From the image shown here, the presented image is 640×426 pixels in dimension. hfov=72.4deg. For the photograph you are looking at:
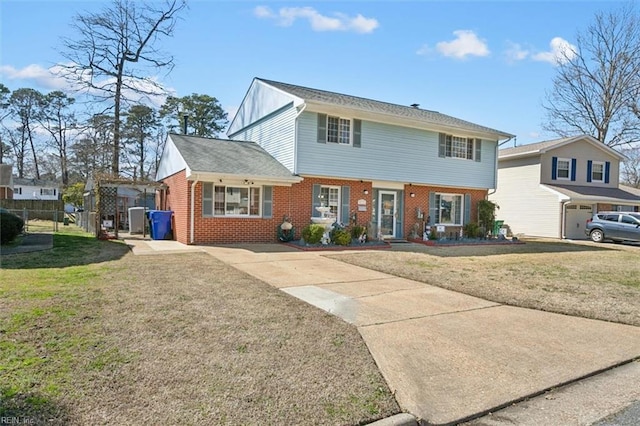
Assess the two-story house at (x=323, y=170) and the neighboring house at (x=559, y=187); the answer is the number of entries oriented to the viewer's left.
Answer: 0

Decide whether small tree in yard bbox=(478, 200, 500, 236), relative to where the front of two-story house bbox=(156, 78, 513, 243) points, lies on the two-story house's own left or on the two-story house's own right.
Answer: on the two-story house's own left

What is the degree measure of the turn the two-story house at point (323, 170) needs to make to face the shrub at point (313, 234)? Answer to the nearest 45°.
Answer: approximately 45° to its right

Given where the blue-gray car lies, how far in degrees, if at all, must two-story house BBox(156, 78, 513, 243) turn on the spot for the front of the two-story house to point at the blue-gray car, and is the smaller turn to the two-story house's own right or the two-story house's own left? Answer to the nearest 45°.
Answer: approximately 45° to the two-story house's own left

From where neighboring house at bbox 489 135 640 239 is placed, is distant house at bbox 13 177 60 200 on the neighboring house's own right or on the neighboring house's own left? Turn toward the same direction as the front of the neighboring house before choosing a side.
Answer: on the neighboring house's own right

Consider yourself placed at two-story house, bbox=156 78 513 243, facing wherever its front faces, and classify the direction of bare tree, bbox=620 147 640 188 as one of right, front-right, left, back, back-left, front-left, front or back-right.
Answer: left

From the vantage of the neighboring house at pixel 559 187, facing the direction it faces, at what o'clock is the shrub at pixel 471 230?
The shrub is roughly at 2 o'clock from the neighboring house.

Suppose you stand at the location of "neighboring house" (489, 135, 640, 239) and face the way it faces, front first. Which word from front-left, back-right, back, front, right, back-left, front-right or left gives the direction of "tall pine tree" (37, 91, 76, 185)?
back-right

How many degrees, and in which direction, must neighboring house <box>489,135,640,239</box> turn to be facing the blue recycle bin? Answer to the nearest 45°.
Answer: approximately 90° to its right

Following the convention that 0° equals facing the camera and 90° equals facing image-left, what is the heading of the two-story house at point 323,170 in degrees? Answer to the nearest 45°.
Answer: approximately 315°

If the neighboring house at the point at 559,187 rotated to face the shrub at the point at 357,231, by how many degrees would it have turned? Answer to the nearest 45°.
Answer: approximately 90° to its right

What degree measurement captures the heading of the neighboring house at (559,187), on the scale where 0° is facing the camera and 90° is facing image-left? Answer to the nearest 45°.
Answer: approximately 315°
